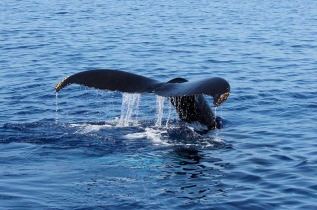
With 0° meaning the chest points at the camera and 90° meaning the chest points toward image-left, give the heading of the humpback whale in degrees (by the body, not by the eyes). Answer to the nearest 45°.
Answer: approximately 225°
